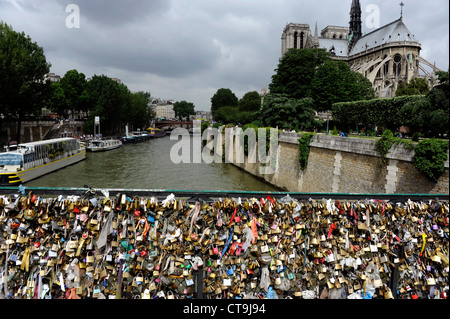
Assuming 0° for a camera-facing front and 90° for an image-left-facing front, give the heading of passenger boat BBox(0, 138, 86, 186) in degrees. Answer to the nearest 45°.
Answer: approximately 45°

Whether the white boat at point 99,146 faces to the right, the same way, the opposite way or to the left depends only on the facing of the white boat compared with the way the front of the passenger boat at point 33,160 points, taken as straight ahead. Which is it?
the same way

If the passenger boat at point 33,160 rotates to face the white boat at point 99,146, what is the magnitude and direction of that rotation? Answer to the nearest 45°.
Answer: approximately 135° to its right

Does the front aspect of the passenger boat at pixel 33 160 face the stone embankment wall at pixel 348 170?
no

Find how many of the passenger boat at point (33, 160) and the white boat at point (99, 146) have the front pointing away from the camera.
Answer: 0

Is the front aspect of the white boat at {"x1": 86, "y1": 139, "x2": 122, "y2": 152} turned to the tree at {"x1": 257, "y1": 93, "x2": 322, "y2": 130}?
no

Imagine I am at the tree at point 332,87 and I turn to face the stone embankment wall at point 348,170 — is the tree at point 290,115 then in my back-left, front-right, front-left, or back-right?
front-right
